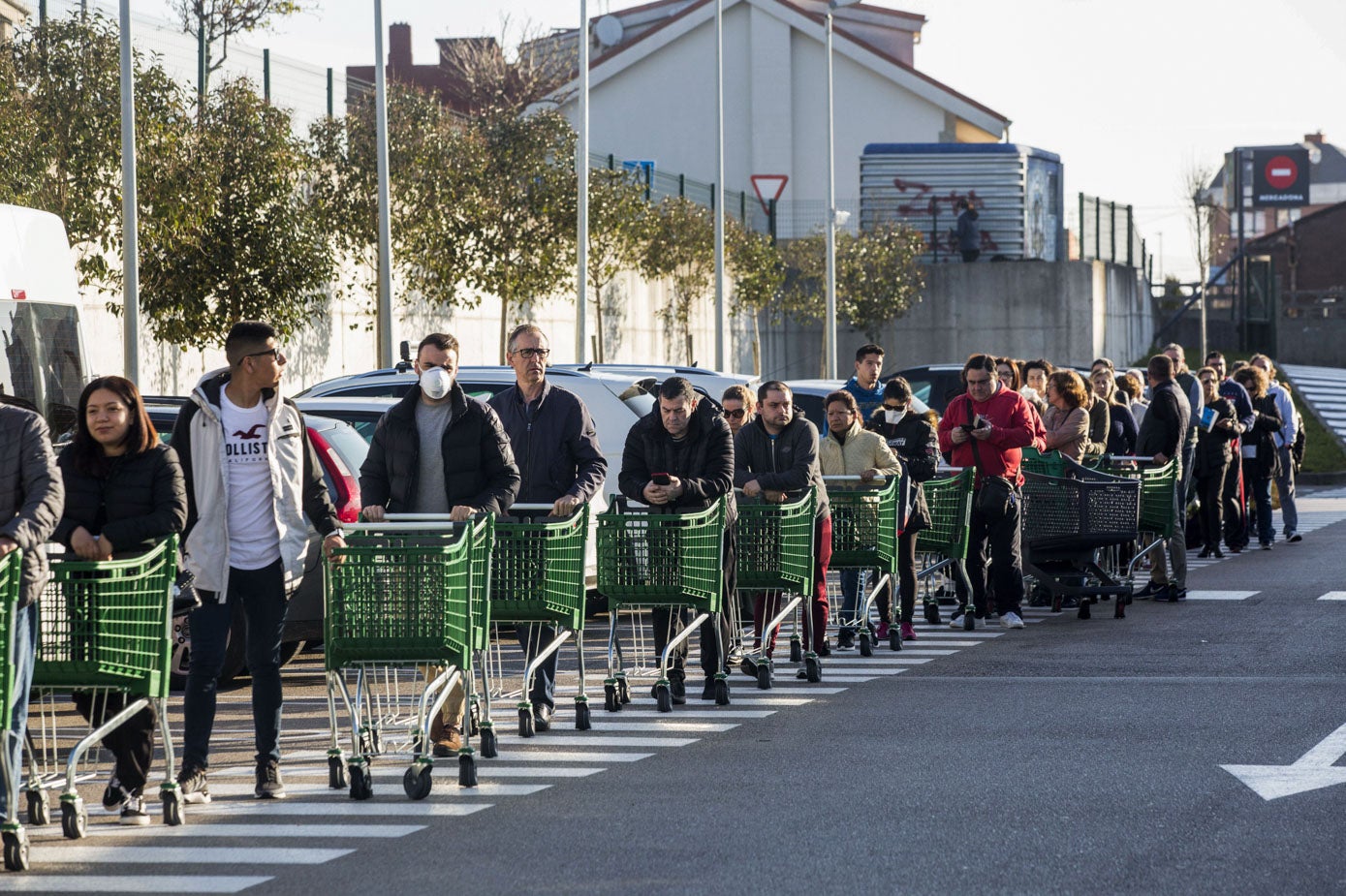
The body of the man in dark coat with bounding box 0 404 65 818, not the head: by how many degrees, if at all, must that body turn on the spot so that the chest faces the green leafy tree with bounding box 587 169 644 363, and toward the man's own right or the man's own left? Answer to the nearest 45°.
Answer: approximately 135° to the man's own right

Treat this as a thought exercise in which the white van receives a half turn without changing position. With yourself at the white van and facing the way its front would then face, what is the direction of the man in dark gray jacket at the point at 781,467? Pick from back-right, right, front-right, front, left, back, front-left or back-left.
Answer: front-left

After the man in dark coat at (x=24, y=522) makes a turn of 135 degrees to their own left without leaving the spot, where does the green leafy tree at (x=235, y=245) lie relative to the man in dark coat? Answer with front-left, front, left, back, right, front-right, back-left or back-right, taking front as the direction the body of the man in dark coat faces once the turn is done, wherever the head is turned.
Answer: left

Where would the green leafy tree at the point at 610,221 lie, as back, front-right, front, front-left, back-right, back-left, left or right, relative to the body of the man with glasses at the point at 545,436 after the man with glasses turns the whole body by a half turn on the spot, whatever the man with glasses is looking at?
front-left

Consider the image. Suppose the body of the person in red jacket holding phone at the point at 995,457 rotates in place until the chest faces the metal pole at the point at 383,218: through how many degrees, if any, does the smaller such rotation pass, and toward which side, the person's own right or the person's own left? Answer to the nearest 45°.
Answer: approximately 135° to the person's own right

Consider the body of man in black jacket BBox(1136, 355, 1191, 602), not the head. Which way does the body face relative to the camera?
to the viewer's left

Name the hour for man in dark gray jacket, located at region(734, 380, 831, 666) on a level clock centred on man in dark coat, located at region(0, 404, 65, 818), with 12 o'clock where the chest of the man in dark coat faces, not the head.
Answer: The man in dark gray jacket is roughly at 6 o'clock from the man in dark coat.

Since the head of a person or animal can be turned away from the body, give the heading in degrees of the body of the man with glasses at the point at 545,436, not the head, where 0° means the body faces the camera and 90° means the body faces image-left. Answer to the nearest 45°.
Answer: approximately 45°

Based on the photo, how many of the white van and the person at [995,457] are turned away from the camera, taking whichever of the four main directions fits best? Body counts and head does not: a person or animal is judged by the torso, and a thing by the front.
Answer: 1

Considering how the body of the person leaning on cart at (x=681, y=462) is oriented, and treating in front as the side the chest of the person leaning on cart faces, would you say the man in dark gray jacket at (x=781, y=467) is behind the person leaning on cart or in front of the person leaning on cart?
behind
